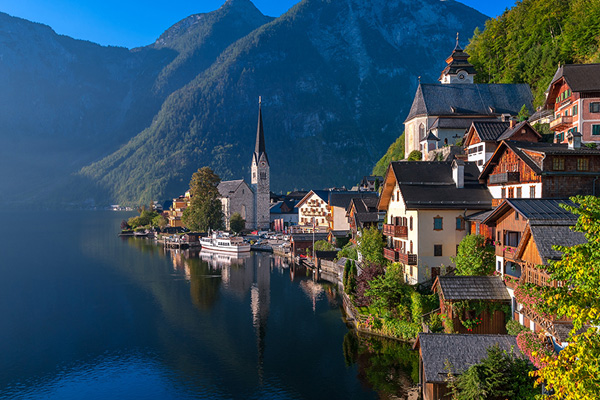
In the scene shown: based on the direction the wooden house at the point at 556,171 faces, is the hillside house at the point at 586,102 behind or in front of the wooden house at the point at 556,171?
behind

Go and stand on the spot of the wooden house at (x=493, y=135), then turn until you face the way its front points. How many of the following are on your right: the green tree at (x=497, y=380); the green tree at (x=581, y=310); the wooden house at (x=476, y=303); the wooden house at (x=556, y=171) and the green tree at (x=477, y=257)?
0

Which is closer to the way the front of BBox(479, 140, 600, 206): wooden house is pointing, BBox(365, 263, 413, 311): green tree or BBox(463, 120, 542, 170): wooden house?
the green tree

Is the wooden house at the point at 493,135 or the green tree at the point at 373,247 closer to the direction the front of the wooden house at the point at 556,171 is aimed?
the green tree

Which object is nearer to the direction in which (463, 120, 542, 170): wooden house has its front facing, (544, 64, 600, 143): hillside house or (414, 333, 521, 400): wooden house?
the wooden house

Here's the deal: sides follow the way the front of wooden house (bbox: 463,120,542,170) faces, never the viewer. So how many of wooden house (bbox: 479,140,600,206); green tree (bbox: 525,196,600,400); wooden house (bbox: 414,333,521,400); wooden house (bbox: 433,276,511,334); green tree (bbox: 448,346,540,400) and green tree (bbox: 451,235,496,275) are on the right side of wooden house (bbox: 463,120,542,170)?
0

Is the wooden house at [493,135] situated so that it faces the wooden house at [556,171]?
no

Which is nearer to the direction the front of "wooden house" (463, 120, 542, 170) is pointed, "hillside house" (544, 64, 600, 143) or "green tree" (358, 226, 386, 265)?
the green tree

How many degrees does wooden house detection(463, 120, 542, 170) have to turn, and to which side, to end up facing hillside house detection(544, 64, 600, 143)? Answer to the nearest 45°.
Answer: approximately 180°

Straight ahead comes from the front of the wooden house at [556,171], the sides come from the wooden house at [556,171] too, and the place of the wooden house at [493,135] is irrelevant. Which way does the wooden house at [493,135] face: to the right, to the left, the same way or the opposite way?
the same way

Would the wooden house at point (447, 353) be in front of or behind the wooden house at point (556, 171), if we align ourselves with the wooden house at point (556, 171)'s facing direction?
in front

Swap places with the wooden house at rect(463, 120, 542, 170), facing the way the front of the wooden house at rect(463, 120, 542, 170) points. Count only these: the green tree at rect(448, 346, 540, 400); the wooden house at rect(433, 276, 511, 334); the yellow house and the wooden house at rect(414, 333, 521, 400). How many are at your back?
0

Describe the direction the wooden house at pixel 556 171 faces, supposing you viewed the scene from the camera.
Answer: facing the viewer and to the left of the viewer

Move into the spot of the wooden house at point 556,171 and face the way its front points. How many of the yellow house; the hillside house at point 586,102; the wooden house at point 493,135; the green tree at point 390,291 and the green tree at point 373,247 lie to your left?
0

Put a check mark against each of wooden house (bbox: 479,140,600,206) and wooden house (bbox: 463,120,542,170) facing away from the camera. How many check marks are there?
0

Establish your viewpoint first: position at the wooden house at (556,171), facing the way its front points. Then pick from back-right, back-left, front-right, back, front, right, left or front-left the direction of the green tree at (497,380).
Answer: front-left

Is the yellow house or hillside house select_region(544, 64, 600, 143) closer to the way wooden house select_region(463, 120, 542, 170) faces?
the yellow house
